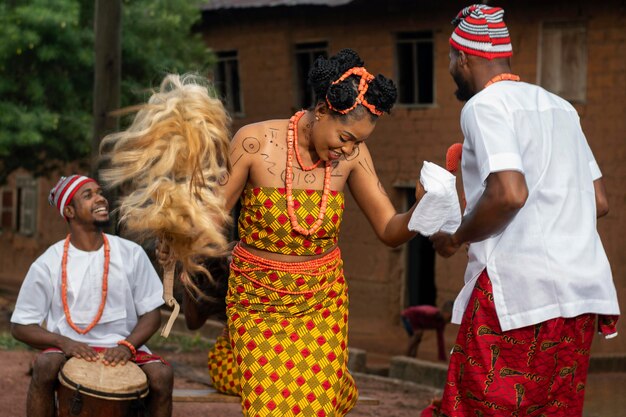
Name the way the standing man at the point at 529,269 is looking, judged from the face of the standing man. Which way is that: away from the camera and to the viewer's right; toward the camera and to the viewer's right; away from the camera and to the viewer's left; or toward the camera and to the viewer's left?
away from the camera and to the viewer's left

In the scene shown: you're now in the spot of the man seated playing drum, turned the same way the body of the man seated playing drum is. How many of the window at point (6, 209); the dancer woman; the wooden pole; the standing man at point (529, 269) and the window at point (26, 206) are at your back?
3

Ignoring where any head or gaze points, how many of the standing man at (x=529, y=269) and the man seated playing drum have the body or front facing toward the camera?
1

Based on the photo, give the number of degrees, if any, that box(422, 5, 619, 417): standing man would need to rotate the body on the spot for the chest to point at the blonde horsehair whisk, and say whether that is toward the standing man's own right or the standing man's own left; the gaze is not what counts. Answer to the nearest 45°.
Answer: approximately 45° to the standing man's own left

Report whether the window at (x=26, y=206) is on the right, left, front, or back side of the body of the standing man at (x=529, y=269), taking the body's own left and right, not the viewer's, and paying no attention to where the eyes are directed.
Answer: front

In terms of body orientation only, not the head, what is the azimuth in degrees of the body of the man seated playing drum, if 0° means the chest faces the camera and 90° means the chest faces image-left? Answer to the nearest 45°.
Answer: approximately 0°

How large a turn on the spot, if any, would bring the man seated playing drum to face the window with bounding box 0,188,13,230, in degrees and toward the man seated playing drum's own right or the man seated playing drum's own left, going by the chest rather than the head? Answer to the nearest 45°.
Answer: approximately 180°

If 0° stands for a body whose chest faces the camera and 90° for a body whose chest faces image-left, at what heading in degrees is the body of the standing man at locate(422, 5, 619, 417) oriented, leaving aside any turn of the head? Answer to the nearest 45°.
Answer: approximately 135°

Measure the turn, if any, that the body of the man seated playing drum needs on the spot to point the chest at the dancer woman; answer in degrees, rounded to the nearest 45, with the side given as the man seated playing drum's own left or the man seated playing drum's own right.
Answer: approximately 45° to the man seated playing drum's own left
